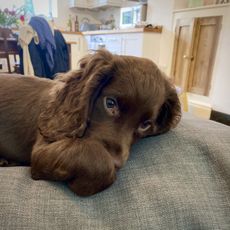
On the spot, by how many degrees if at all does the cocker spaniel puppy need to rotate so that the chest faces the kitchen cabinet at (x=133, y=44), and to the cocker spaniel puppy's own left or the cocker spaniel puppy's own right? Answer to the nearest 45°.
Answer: approximately 135° to the cocker spaniel puppy's own left

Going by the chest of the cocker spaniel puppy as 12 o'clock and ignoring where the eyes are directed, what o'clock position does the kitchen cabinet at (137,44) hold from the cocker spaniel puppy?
The kitchen cabinet is roughly at 8 o'clock from the cocker spaniel puppy.

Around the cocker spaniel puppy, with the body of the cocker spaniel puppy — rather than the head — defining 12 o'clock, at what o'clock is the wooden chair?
The wooden chair is roughly at 7 o'clock from the cocker spaniel puppy.

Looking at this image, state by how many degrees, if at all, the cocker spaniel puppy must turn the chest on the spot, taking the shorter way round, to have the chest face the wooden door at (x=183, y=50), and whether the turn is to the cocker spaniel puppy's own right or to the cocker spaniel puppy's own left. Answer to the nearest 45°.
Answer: approximately 90° to the cocker spaniel puppy's own left

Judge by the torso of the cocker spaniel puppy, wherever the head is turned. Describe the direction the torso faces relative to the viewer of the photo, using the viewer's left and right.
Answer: facing the viewer and to the right of the viewer
